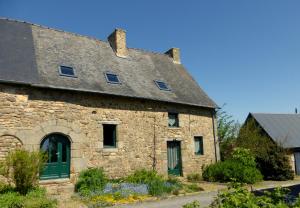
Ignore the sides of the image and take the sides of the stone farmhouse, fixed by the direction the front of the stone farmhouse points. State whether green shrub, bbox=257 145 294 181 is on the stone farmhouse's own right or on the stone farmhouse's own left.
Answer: on the stone farmhouse's own left

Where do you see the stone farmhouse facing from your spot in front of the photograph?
facing the viewer and to the right of the viewer

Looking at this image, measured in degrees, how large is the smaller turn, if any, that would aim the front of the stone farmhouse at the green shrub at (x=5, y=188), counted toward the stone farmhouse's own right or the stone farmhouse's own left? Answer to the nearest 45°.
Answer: approximately 90° to the stone farmhouse's own right

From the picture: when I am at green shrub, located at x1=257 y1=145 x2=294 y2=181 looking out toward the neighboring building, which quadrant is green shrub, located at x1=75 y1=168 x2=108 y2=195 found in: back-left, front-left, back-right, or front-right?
back-left
